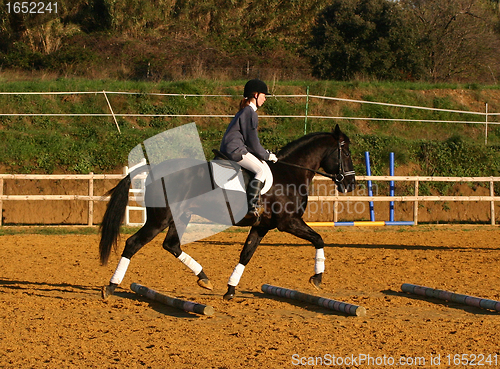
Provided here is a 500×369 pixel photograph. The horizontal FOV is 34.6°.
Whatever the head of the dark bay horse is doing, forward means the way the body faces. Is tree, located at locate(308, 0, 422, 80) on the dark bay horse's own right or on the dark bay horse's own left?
on the dark bay horse's own left

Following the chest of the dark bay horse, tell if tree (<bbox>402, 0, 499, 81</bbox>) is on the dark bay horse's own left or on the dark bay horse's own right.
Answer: on the dark bay horse's own left

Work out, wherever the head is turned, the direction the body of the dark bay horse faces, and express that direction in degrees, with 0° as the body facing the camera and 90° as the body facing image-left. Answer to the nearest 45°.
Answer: approximately 270°

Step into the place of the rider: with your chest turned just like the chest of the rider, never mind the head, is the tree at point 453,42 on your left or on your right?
on your left

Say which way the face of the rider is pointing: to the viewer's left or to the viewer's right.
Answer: to the viewer's right

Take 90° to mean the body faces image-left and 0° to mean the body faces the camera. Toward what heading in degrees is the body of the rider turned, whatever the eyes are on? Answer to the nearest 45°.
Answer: approximately 270°
